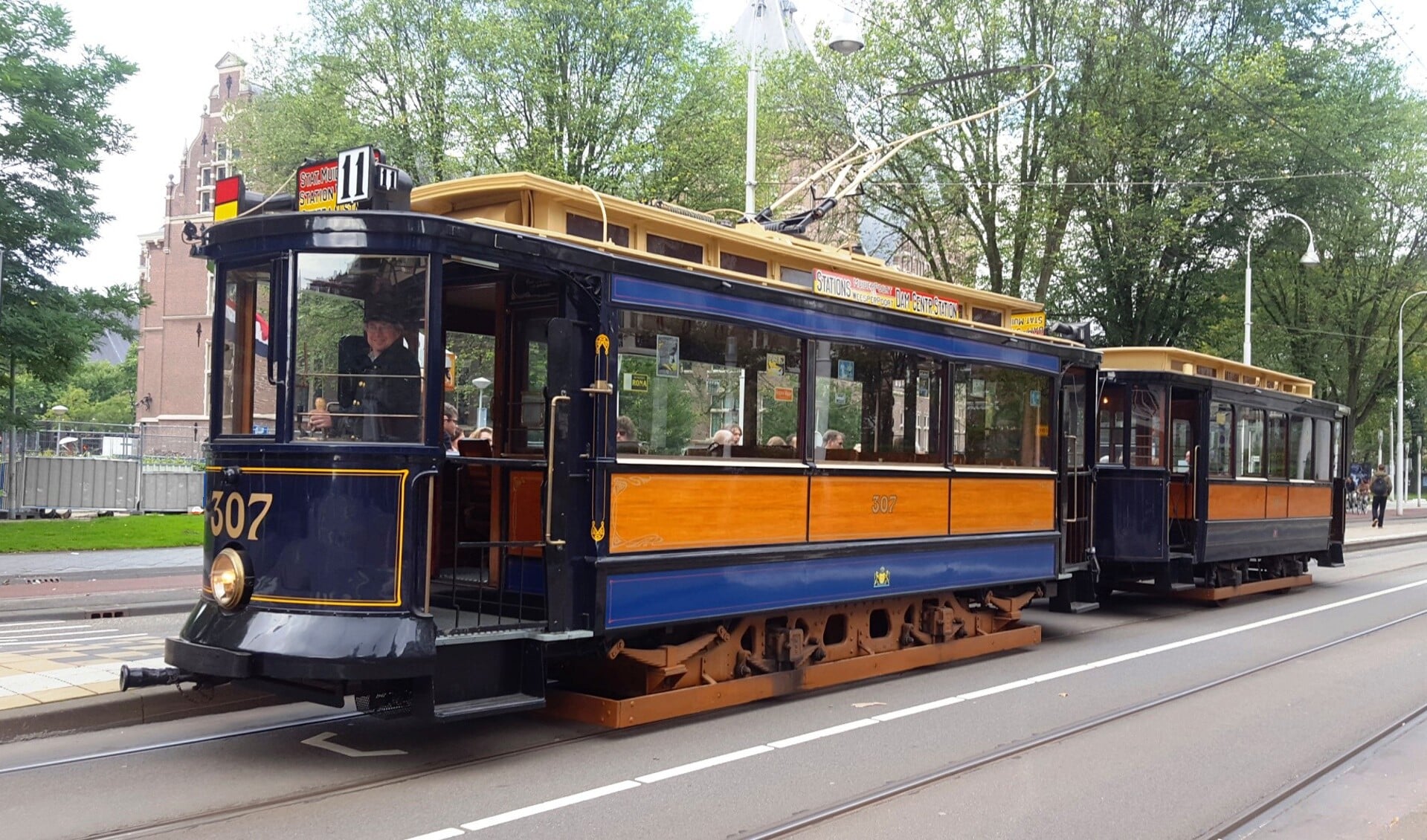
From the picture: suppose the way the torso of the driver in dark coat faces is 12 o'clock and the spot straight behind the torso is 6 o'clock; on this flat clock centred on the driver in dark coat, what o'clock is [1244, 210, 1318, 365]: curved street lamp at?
The curved street lamp is roughly at 6 o'clock from the driver in dark coat.

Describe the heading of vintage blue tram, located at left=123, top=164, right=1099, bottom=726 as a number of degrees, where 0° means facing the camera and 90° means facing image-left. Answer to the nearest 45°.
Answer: approximately 45°

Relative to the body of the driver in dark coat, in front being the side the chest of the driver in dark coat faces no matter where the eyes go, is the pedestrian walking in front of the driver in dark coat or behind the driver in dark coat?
behind

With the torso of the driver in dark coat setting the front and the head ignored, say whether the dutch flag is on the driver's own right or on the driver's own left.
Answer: on the driver's own right

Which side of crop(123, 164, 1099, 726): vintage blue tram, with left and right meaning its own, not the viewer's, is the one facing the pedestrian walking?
back

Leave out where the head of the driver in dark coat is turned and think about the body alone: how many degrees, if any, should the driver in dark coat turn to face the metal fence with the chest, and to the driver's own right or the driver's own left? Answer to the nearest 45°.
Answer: approximately 135° to the driver's own right

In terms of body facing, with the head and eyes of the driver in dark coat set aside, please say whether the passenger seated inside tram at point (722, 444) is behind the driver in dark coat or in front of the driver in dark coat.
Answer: behind
